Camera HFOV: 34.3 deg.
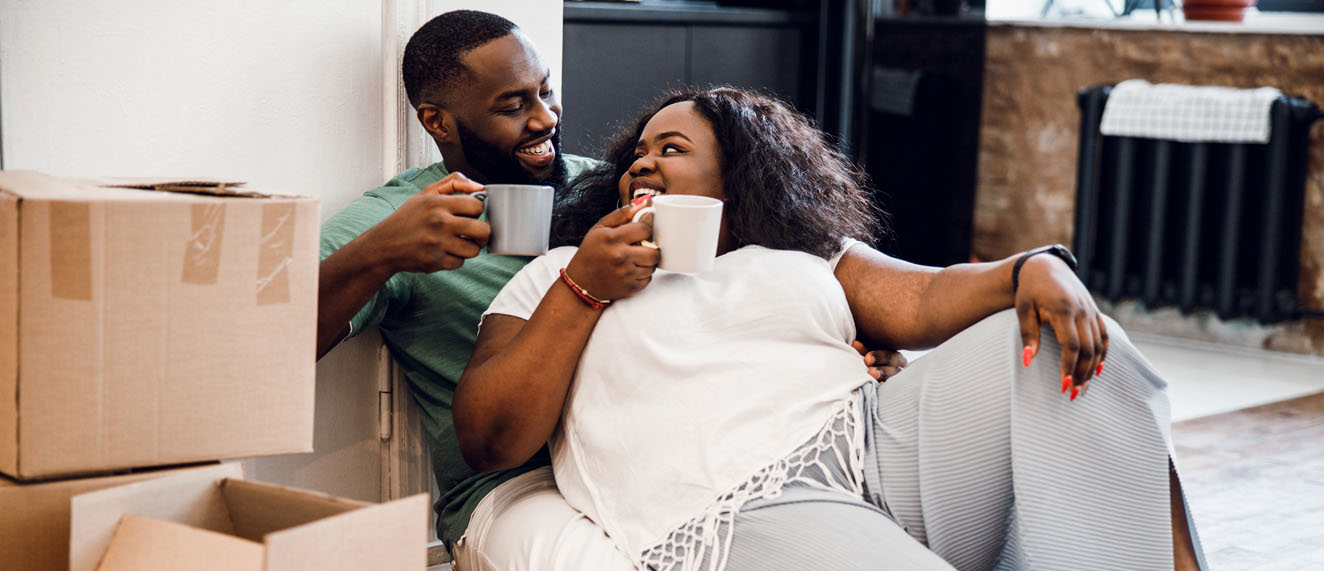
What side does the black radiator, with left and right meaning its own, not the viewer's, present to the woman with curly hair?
front

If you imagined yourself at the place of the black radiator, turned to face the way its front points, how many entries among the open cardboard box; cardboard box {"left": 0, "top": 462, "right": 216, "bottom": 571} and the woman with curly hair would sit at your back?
0

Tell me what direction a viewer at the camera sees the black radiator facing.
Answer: facing the viewer

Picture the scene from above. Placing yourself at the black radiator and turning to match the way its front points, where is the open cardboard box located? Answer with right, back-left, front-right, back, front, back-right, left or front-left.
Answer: front

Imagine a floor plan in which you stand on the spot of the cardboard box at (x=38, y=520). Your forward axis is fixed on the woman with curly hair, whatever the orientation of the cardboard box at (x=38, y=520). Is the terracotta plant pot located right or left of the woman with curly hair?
left

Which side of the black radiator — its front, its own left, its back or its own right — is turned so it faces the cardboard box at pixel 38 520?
front

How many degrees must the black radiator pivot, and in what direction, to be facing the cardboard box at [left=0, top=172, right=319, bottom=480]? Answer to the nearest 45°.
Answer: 0° — it already faces it

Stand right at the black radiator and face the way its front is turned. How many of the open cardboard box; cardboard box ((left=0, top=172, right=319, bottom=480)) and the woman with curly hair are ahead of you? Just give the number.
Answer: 3
